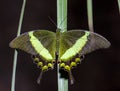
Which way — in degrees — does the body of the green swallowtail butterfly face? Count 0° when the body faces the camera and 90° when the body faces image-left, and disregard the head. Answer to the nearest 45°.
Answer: approximately 180°
